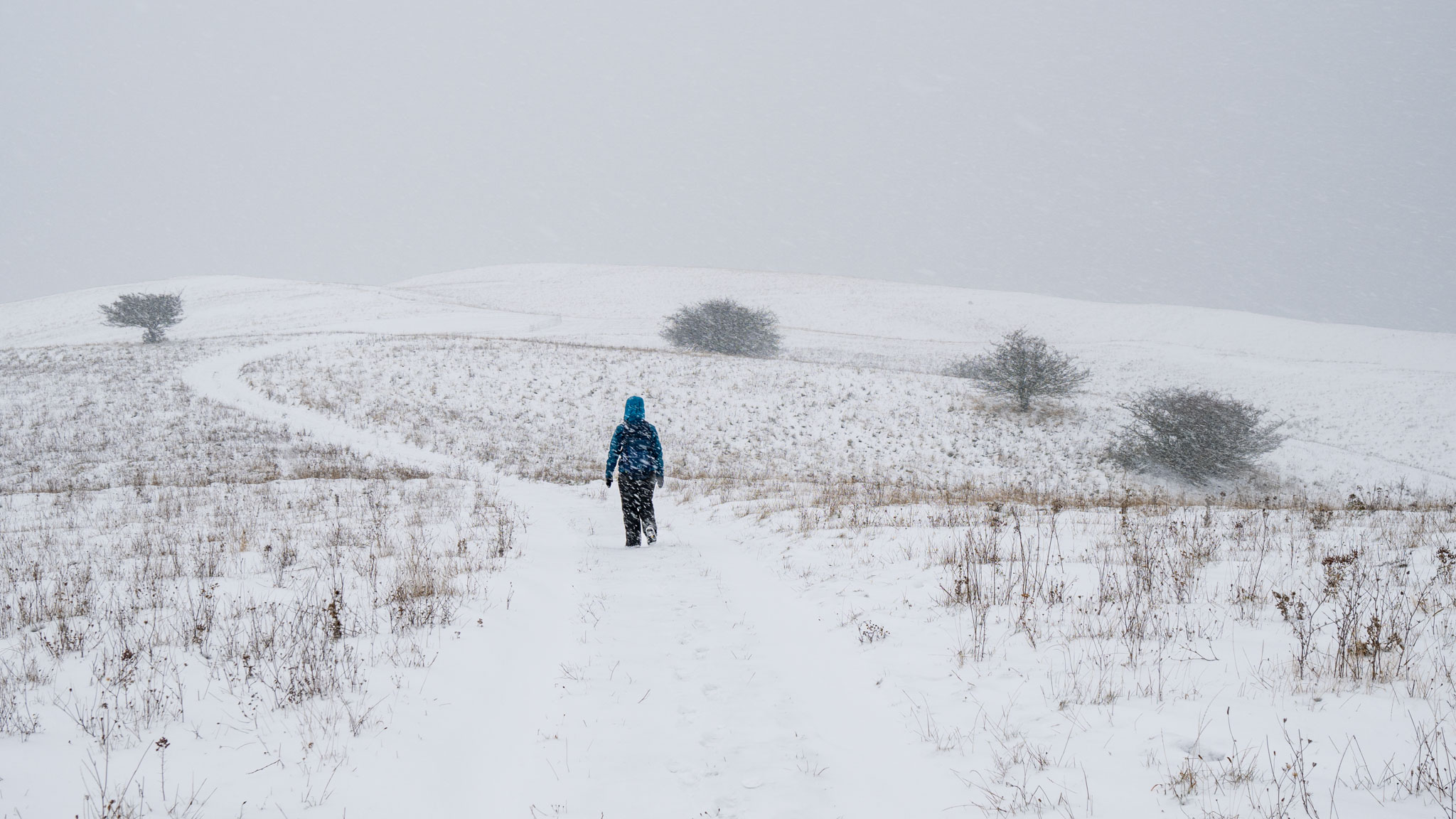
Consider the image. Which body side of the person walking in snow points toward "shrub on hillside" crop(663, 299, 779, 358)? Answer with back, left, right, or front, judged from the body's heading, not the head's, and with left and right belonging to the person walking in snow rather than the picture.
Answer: front

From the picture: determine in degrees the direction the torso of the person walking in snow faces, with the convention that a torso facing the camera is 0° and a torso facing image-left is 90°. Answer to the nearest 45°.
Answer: approximately 180°

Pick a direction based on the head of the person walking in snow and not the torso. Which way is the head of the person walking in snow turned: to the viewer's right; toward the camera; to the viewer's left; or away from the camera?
away from the camera
